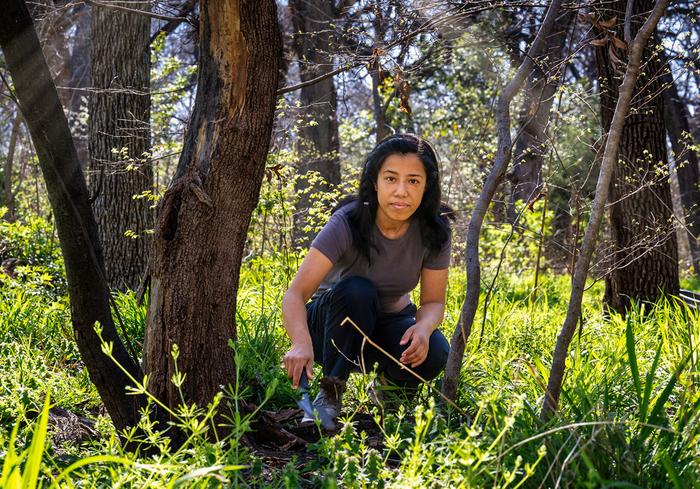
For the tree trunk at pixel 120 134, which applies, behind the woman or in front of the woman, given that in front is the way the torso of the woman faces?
behind

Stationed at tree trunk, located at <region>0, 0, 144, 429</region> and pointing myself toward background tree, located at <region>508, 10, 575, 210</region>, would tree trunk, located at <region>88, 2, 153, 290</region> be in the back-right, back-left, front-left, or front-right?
front-left

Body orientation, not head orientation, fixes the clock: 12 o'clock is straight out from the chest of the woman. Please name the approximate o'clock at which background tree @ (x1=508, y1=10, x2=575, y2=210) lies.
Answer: The background tree is roughly at 7 o'clock from the woman.

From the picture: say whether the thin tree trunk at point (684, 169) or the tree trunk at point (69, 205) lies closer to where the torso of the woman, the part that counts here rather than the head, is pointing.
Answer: the tree trunk

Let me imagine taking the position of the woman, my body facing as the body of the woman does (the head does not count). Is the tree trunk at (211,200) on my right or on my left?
on my right

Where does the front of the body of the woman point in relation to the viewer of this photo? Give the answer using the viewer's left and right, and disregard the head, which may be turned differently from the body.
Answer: facing the viewer

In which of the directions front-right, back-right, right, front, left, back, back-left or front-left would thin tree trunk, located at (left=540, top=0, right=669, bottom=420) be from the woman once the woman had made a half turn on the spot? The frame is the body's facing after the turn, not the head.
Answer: back-right

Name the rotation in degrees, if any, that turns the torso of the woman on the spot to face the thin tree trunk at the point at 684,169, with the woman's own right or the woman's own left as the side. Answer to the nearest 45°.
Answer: approximately 135° to the woman's own left

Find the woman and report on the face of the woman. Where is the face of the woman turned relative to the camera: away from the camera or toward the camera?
toward the camera

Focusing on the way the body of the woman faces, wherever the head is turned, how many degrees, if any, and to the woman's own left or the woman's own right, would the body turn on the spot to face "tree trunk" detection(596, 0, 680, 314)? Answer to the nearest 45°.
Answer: approximately 135° to the woman's own left

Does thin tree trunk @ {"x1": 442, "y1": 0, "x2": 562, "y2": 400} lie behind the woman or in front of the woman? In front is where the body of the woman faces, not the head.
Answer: behind

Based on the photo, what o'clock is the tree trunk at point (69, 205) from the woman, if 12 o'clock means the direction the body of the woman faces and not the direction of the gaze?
The tree trunk is roughly at 2 o'clock from the woman.
